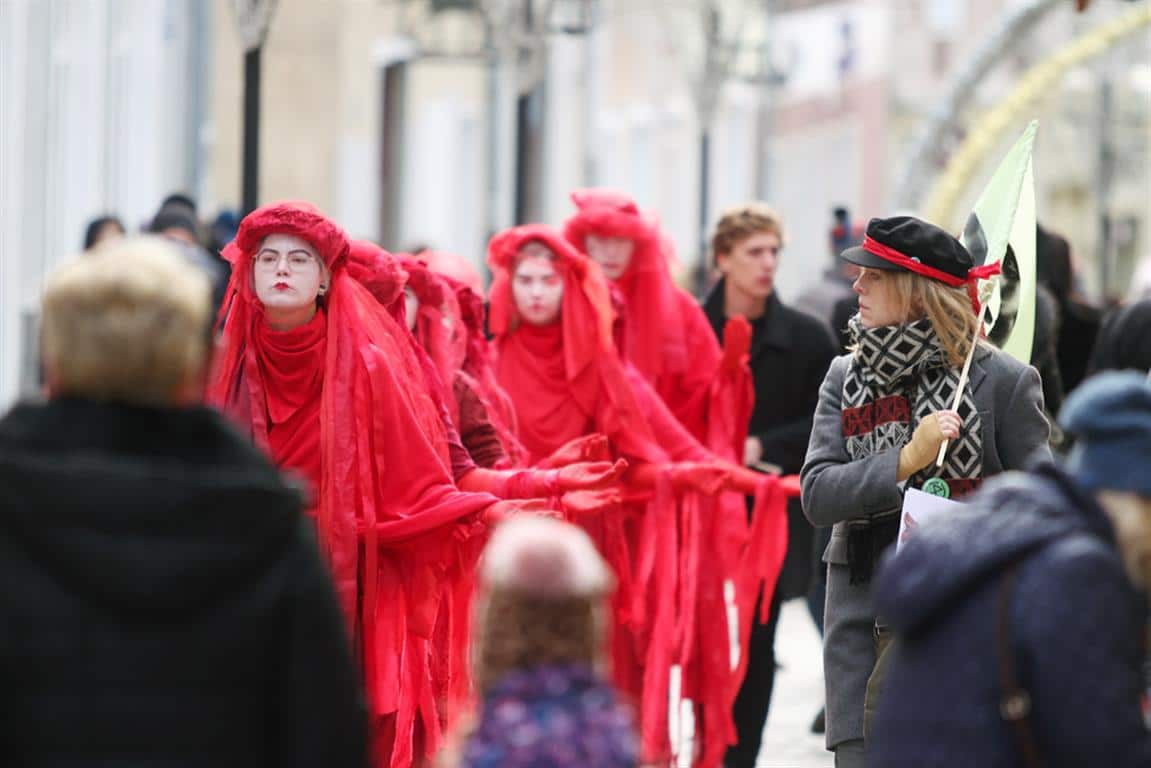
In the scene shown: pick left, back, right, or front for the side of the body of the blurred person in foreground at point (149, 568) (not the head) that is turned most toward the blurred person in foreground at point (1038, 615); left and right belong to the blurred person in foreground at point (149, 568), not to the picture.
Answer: right

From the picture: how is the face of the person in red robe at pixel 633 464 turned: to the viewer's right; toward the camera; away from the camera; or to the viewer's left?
toward the camera

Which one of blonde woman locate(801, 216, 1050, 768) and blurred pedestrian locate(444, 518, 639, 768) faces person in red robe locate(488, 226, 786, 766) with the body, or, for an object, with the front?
the blurred pedestrian

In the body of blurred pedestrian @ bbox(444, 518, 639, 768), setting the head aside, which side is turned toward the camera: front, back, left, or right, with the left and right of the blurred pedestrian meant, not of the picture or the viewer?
back

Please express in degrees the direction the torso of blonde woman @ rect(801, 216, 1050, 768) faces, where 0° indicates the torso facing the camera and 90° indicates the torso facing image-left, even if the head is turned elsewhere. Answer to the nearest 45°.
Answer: approximately 45°

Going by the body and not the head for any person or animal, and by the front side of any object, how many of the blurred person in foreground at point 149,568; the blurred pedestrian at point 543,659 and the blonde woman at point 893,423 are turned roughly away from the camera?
2

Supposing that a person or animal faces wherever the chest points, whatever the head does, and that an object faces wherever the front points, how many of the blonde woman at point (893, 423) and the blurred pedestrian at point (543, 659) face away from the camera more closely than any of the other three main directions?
1

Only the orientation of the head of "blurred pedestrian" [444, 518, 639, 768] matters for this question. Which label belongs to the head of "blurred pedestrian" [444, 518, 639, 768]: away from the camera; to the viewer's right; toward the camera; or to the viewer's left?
away from the camera

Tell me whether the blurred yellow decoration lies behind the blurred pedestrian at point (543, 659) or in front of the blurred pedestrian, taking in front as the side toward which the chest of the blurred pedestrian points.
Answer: in front

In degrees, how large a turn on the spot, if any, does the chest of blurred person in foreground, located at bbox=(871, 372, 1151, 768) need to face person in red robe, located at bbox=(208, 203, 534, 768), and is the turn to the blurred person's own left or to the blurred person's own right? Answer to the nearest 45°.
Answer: approximately 90° to the blurred person's own left

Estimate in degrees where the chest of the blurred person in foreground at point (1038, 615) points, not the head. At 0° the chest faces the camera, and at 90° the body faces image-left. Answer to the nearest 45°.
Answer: approximately 225°

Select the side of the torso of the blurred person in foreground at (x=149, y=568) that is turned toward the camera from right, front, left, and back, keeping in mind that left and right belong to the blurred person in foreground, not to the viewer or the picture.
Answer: back

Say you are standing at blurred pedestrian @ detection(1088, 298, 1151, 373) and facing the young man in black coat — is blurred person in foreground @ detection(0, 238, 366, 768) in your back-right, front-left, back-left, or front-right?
front-left

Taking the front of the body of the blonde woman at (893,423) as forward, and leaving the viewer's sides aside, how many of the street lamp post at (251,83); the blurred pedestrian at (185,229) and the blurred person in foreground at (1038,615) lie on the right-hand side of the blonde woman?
2

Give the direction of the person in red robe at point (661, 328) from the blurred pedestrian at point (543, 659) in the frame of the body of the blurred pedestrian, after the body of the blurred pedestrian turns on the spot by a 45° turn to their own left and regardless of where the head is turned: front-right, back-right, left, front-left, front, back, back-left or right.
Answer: front-right

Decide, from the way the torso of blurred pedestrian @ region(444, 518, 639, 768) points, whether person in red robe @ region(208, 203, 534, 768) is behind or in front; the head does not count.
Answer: in front
